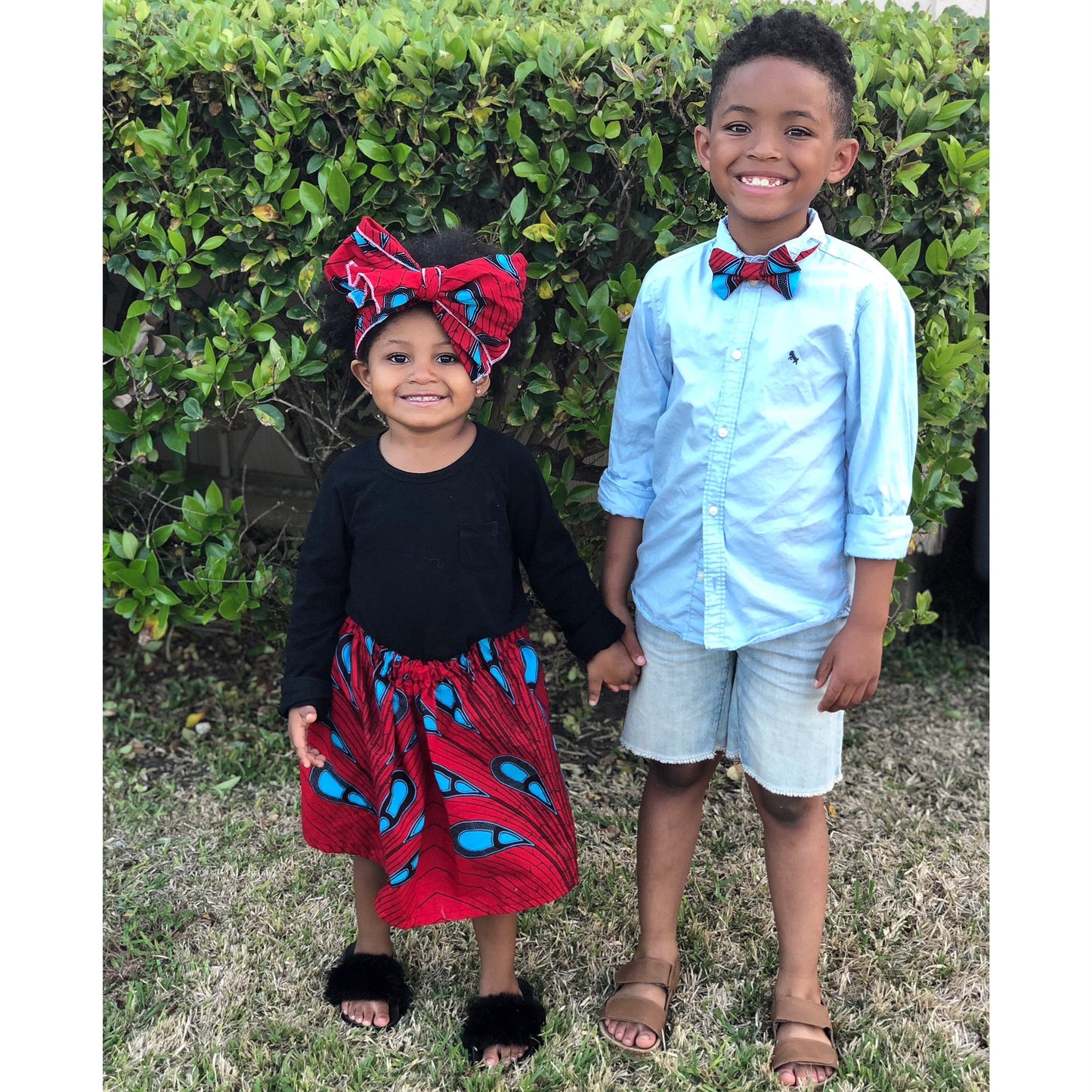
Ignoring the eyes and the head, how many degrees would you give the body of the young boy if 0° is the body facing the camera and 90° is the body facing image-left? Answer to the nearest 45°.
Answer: approximately 0°

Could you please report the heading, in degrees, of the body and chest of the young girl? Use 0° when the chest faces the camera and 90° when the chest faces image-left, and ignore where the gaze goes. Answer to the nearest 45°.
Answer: approximately 0°

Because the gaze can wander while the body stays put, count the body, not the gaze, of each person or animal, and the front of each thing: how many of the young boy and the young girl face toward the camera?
2
